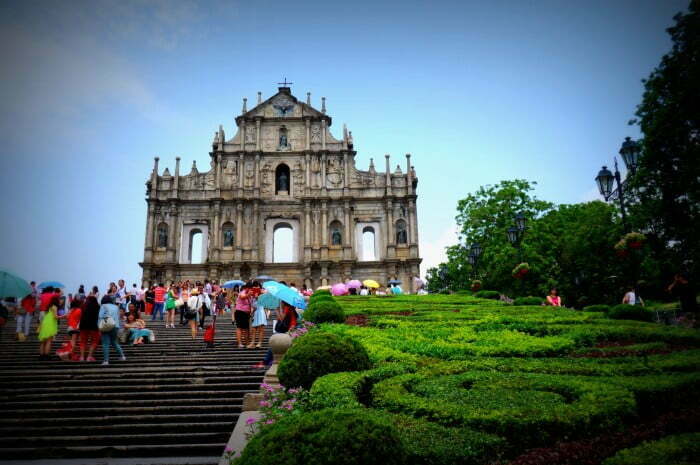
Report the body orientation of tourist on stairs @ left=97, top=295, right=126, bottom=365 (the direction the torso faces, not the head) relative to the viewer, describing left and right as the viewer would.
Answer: facing away from the viewer

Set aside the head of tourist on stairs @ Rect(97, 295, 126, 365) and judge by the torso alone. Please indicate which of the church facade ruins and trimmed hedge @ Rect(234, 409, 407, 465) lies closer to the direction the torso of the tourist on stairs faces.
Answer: the church facade ruins

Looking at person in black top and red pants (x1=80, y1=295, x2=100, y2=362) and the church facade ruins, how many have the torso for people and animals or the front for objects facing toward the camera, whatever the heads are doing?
1

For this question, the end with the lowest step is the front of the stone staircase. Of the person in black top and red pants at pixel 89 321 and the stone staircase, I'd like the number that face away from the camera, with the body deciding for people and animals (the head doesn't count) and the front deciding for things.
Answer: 1

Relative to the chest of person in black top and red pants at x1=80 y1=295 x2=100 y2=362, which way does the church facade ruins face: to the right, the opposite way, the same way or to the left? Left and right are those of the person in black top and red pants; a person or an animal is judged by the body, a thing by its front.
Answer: the opposite way

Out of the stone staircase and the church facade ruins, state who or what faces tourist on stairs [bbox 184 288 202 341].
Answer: the church facade ruins

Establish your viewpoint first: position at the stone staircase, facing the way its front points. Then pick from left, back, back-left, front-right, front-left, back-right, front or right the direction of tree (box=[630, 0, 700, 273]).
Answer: left

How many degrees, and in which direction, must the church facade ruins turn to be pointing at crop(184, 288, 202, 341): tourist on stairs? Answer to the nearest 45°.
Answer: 0° — it already faces them

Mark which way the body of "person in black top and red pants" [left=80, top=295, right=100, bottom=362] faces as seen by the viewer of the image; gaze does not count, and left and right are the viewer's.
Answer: facing away from the viewer

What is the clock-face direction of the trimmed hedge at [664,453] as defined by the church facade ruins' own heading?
The trimmed hedge is roughly at 12 o'clock from the church facade ruins.

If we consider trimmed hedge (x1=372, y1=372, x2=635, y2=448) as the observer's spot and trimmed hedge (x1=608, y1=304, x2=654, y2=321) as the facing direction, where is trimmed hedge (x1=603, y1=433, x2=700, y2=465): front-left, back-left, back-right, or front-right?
back-right
